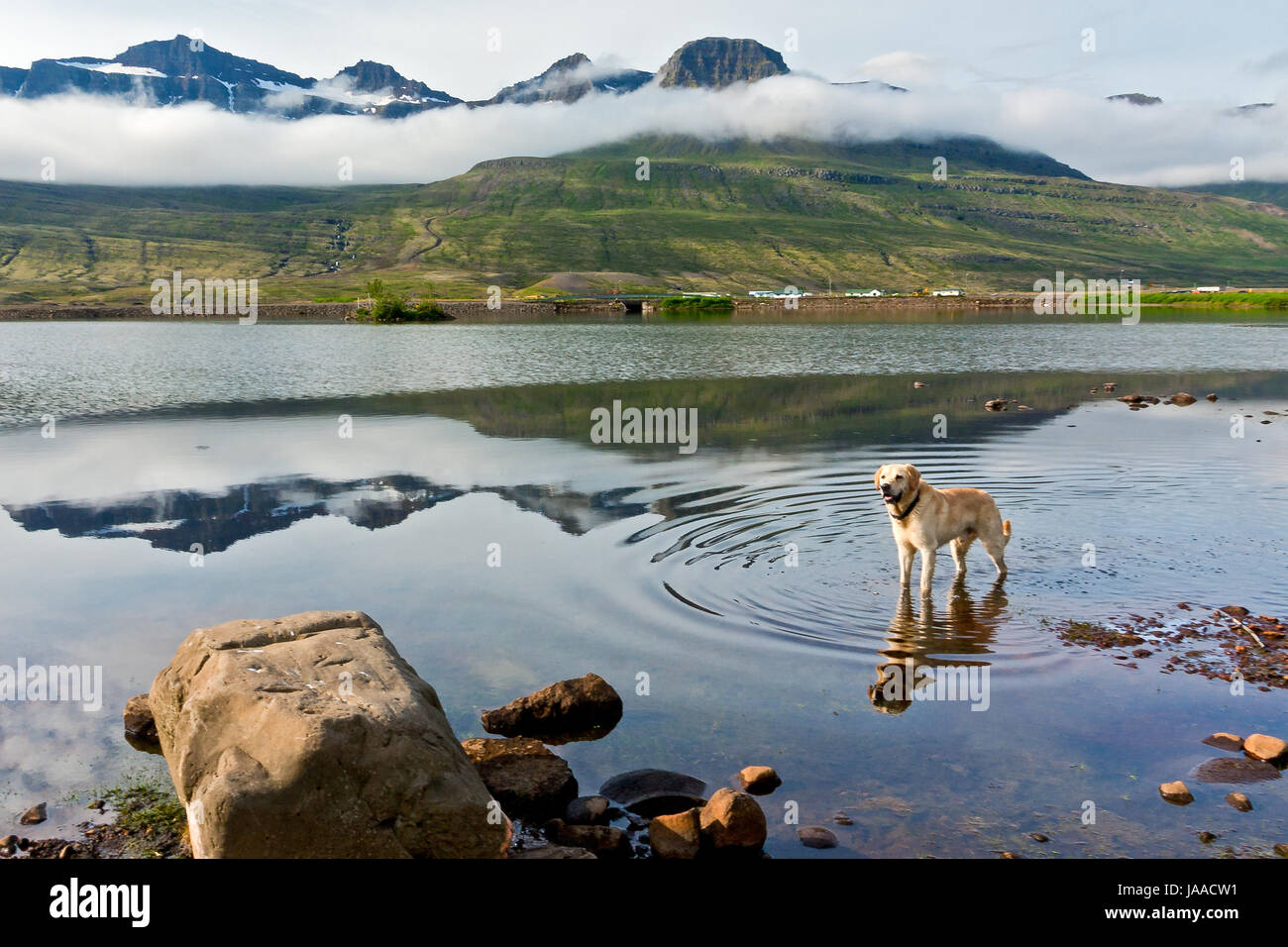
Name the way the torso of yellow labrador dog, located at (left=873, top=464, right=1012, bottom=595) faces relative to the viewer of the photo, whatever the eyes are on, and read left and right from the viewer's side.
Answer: facing the viewer and to the left of the viewer

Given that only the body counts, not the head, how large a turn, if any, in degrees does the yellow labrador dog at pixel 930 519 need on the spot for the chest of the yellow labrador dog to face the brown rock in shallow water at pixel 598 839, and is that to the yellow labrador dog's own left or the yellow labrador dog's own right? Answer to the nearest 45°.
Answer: approximately 45° to the yellow labrador dog's own left

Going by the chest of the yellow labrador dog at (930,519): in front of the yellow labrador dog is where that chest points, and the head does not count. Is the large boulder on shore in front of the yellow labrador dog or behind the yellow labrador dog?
in front

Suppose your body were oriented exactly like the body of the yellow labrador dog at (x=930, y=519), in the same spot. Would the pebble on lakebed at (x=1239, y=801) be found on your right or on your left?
on your left

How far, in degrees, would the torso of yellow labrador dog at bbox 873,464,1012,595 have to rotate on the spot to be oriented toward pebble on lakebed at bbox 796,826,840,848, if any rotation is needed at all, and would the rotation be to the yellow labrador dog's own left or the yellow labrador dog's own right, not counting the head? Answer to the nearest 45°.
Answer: approximately 45° to the yellow labrador dog's own left
